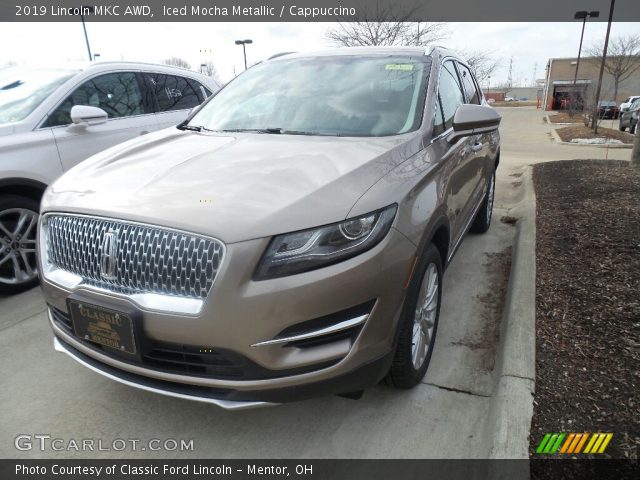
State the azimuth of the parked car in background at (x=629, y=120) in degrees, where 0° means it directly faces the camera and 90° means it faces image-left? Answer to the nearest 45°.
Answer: approximately 45°

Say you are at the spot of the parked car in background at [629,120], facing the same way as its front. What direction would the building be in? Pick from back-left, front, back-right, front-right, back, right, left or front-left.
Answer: back-right

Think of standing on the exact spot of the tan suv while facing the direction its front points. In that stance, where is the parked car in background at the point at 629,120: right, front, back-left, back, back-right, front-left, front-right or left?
back

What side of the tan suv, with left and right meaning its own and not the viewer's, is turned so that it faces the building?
back

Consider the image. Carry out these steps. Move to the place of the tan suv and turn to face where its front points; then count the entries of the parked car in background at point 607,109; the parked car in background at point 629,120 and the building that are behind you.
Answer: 3

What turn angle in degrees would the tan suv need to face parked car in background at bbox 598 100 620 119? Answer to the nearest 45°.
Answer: approximately 180°

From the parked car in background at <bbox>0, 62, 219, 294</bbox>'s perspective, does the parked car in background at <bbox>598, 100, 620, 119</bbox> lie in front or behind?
behind

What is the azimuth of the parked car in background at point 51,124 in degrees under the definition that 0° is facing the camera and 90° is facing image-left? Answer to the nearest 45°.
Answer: approximately 45°
